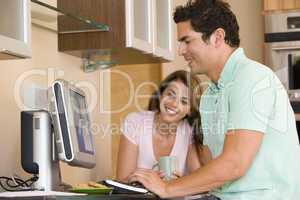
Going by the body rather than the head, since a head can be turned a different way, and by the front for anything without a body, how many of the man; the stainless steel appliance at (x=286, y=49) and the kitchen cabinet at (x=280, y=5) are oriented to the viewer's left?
1

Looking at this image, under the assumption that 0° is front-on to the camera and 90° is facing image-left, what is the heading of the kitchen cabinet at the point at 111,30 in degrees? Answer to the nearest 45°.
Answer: approximately 315°

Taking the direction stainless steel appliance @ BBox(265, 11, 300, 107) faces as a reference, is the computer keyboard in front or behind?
in front

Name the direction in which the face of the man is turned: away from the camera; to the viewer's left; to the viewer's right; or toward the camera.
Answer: to the viewer's left

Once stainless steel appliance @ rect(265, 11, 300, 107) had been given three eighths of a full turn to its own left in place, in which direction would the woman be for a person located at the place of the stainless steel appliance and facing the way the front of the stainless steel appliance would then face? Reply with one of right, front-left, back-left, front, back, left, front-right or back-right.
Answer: back

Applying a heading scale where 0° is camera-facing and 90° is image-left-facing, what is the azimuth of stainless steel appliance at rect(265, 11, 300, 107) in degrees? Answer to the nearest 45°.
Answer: approximately 0°

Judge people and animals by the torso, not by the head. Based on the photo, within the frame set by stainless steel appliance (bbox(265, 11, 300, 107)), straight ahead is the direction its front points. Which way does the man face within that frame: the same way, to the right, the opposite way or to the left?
to the right

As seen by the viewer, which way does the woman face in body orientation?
toward the camera

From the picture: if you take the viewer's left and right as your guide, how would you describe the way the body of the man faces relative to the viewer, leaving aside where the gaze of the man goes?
facing to the left of the viewer

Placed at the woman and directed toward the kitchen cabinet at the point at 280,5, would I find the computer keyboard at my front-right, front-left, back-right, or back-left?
back-right

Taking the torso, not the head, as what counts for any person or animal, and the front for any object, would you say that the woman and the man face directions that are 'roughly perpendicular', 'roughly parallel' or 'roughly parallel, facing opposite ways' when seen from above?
roughly perpendicular

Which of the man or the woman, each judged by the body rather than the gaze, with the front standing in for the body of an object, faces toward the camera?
the woman

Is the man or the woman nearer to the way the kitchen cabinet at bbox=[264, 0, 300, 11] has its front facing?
the man

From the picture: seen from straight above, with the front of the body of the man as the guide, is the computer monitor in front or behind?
in front

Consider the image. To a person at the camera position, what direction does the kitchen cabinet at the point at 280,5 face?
facing the viewer

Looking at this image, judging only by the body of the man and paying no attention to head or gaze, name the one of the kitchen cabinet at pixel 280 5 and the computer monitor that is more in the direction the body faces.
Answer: the computer monitor
